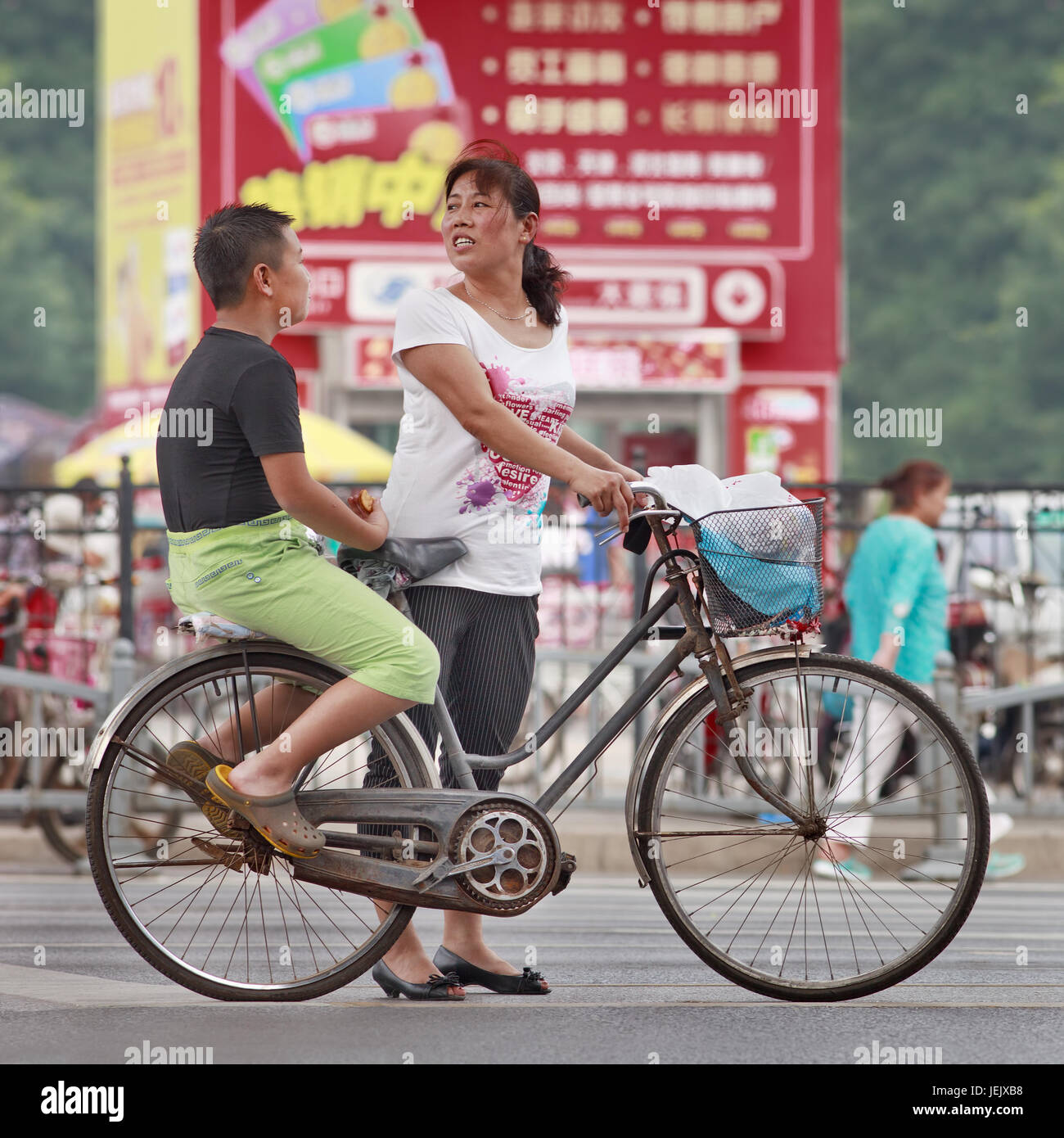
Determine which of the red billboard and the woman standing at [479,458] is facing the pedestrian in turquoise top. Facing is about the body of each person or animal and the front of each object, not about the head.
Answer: the red billboard

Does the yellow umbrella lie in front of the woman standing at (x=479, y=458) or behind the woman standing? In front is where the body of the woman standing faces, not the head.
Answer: behind

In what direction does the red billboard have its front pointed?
toward the camera

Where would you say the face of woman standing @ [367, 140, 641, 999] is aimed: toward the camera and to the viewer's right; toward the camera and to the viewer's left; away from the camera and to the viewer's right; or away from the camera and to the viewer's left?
toward the camera and to the viewer's left

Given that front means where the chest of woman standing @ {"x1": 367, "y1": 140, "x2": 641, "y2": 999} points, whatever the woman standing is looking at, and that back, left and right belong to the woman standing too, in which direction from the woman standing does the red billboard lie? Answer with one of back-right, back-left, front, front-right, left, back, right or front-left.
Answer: back-left

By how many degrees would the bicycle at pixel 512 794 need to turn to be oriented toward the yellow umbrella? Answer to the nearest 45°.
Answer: approximately 90° to its left

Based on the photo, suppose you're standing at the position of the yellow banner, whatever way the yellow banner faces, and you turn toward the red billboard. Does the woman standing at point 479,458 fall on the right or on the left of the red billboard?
right

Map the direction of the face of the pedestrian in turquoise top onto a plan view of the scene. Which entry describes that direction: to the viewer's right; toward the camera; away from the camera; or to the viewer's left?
to the viewer's right

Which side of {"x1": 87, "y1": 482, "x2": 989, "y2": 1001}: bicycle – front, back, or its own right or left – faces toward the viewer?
right

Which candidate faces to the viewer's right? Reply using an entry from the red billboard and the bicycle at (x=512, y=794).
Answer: the bicycle

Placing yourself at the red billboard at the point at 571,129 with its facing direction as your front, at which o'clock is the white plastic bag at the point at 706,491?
The white plastic bag is roughly at 12 o'clock from the red billboard.

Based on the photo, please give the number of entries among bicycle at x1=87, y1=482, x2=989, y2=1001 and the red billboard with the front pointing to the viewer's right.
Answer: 1

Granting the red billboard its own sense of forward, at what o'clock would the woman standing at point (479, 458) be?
The woman standing is roughly at 12 o'clock from the red billboard.

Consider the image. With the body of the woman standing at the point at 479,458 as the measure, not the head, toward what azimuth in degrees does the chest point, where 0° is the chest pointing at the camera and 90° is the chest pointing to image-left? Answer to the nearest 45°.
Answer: approximately 315°

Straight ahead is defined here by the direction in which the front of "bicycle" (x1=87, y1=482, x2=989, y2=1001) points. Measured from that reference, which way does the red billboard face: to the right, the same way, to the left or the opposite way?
to the right

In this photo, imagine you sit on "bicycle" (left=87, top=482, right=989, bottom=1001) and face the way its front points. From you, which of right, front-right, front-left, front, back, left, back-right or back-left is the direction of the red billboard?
left
